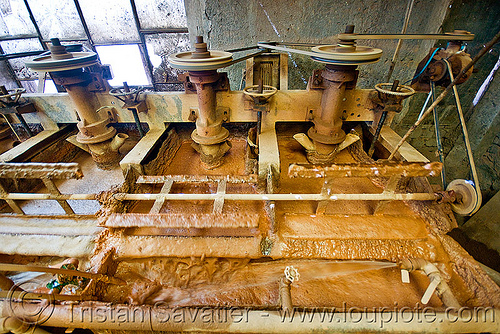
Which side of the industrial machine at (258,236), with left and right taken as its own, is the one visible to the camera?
front

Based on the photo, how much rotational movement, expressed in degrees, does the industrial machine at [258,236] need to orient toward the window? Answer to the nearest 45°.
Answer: approximately 135° to its right
